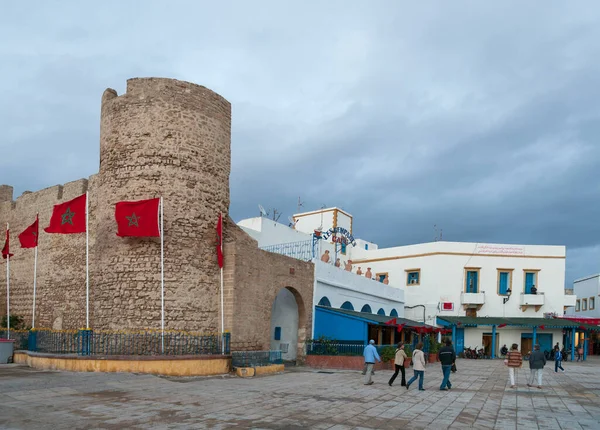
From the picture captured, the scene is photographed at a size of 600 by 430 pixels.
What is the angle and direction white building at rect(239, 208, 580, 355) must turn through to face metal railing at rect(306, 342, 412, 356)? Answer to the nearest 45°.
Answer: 0° — it already faces it

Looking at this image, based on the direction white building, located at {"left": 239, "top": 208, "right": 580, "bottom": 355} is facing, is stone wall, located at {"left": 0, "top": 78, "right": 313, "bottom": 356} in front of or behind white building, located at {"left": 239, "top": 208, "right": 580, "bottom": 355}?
in front

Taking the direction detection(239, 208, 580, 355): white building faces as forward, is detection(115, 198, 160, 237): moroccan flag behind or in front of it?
in front

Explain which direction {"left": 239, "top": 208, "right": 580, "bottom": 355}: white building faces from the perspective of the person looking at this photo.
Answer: facing the viewer

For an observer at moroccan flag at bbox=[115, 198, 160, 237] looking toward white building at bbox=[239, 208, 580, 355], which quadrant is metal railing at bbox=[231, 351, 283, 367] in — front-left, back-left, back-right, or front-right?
front-right
